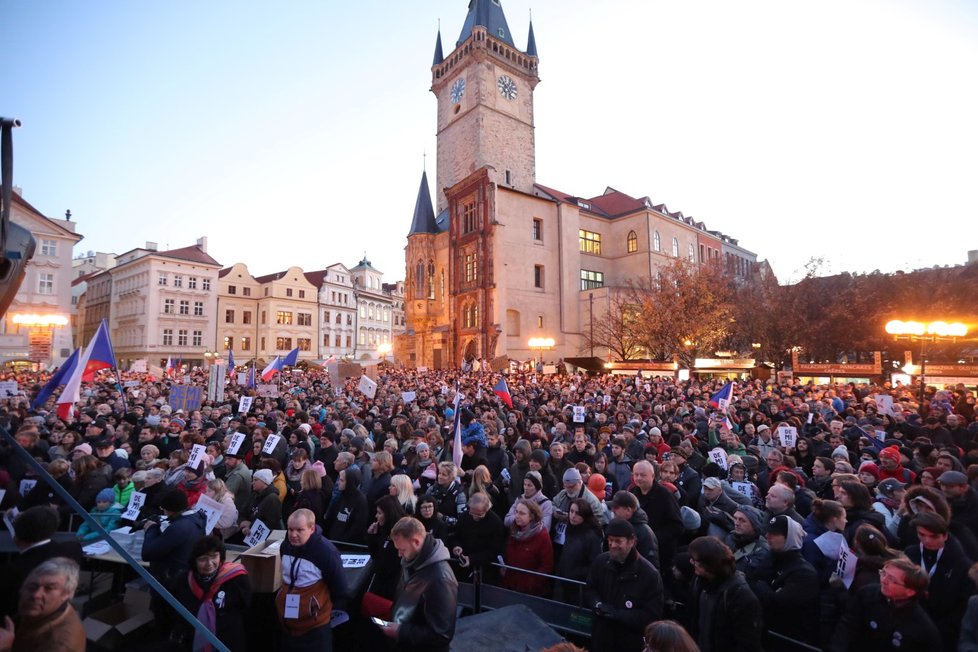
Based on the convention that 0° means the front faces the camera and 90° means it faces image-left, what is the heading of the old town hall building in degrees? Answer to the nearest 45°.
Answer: approximately 45°

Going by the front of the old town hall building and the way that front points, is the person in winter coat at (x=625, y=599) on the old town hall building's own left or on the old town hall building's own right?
on the old town hall building's own left

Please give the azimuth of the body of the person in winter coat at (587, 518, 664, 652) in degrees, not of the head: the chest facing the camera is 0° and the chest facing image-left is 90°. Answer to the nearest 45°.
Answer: approximately 45°

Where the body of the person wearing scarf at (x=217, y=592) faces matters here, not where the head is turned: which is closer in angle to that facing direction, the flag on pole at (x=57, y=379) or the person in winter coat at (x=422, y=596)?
the person in winter coat

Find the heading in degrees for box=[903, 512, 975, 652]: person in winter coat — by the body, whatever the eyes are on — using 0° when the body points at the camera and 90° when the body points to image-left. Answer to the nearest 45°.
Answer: approximately 45°

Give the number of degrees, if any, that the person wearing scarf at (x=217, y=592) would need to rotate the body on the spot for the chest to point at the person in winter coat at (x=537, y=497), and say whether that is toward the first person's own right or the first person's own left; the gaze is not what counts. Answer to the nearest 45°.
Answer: approximately 90° to the first person's own left

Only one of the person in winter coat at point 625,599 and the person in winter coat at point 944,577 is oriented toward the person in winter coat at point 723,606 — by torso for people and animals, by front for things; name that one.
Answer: the person in winter coat at point 944,577

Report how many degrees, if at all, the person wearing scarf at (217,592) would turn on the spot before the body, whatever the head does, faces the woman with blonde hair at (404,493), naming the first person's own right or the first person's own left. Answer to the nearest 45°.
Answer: approximately 135° to the first person's own left

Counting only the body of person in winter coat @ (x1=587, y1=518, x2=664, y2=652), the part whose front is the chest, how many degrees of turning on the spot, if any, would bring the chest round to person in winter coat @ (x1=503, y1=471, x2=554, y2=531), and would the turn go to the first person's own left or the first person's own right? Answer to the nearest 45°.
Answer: approximately 90° to the first person's own right
